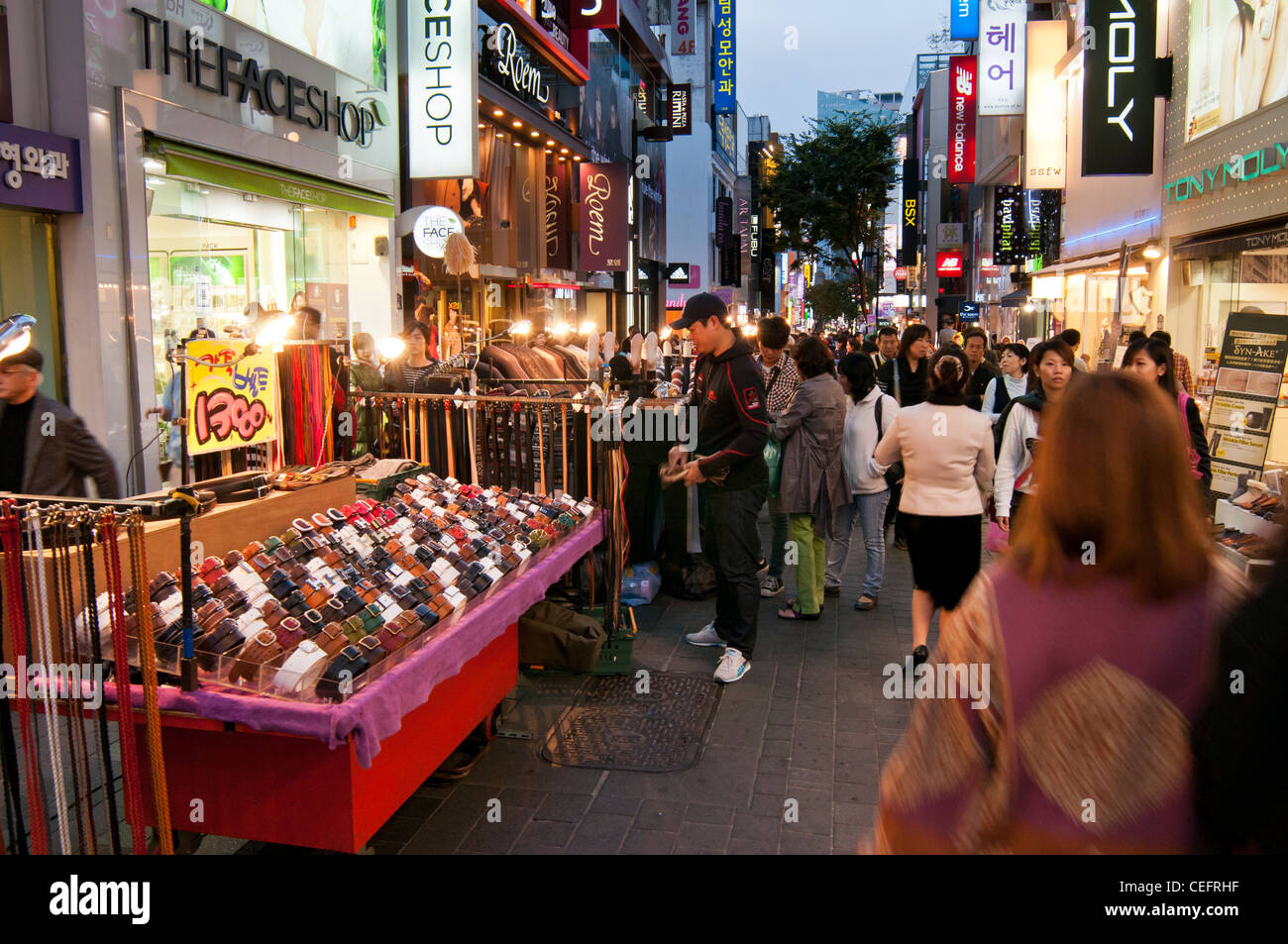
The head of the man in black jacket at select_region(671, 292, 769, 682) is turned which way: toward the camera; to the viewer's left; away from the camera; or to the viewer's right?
to the viewer's left

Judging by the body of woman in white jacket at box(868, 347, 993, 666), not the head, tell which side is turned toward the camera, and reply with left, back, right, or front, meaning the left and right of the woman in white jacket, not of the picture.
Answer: back

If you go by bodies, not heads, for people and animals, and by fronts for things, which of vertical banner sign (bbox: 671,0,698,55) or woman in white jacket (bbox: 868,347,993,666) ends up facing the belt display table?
the vertical banner sign

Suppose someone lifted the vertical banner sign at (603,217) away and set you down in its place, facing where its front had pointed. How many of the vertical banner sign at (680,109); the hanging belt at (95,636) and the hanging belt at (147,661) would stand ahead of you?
2

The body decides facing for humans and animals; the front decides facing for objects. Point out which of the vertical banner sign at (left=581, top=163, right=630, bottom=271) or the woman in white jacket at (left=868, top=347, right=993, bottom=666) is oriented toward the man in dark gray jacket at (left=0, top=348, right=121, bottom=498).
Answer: the vertical banner sign

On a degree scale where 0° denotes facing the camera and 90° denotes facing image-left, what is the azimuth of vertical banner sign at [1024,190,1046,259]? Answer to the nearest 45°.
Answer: approximately 0°

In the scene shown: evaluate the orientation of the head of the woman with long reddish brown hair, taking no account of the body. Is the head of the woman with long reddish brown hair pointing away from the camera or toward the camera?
away from the camera

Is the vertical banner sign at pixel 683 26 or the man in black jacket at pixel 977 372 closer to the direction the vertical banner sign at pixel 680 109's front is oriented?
the man in black jacket

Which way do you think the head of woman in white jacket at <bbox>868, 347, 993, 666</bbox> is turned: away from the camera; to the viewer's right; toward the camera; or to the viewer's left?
away from the camera

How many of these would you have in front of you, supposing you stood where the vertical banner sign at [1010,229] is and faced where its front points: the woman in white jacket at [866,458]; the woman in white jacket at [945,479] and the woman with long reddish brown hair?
3
